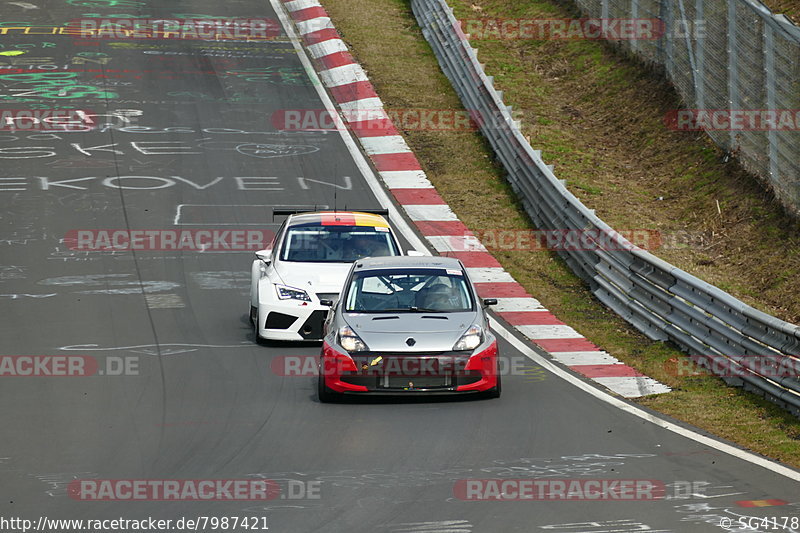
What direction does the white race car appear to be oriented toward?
toward the camera

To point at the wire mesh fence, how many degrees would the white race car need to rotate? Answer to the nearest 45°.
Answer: approximately 135° to its left

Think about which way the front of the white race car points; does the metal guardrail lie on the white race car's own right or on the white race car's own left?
on the white race car's own left
